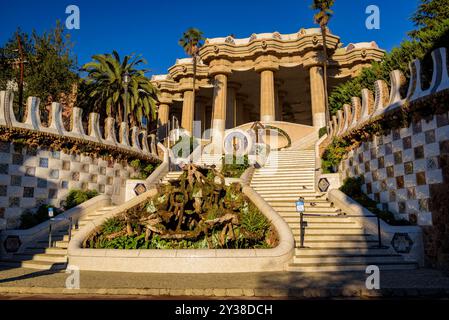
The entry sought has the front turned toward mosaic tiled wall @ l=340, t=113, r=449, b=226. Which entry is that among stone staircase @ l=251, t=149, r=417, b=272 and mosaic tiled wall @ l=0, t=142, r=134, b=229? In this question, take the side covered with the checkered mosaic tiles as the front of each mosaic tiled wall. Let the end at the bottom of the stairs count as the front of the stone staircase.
mosaic tiled wall @ l=0, t=142, r=134, b=229

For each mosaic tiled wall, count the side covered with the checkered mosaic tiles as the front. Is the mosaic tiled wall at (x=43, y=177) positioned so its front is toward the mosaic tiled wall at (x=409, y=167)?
yes

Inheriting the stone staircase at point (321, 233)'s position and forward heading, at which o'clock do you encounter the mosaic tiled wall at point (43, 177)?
The mosaic tiled wall is roughly at 3 o'clock from the stone staircase.

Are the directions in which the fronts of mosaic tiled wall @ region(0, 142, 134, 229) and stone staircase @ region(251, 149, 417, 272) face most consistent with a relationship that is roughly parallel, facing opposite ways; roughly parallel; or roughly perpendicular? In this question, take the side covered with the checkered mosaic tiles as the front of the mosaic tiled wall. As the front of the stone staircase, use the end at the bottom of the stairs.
roughly perpendicular

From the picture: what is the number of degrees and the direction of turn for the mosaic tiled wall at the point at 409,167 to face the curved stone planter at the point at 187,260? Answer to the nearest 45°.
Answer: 0° — it already faces it

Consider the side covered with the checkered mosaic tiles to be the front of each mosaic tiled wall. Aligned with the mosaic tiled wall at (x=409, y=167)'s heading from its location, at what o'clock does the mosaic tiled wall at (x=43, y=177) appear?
the mosaic tiled wall at (x=43, y=177) is roughly at 1 o'clock from the mosaic tiled wall at (x=409, y=167).

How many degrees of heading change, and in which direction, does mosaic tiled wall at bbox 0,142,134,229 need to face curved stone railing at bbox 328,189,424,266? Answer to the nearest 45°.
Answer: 0° — it already faces it

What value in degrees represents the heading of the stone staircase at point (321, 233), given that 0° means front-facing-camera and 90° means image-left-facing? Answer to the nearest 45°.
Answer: approximately 0°
